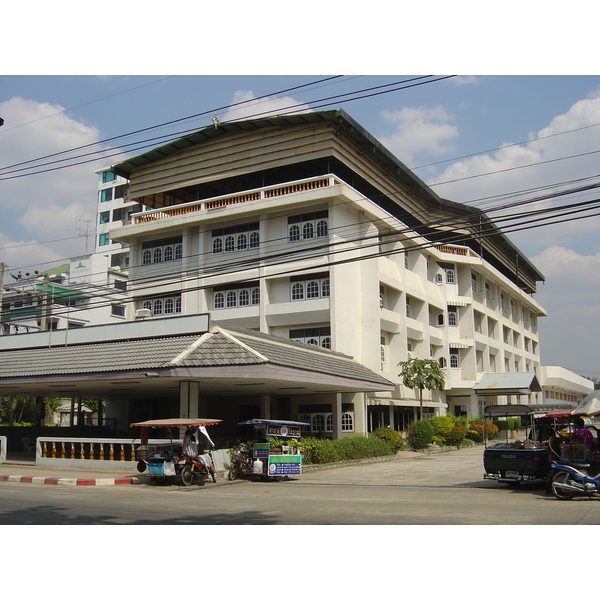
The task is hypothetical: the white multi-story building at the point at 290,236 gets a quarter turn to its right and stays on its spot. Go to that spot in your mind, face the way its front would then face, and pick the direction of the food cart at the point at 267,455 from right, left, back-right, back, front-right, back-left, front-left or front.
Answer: front-left

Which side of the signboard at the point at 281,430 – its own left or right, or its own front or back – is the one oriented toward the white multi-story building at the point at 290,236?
back

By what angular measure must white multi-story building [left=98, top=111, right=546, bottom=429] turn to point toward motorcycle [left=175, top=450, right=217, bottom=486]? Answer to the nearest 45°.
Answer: approximately 45° to its right

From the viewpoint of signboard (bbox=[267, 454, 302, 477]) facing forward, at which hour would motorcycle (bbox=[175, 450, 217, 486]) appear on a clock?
The motorcycle is roughly at 2 o'clock from the signboard.

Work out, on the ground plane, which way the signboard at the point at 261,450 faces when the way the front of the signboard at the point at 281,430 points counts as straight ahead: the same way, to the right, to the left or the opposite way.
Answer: the same way

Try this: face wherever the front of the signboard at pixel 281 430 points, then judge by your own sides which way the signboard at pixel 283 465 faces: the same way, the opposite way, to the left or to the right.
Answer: the same way

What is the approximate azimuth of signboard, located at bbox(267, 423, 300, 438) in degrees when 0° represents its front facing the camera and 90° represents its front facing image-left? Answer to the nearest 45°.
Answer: approximately 0°

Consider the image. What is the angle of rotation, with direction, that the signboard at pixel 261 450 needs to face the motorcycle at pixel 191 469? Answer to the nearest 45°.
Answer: approximately 45° to its right

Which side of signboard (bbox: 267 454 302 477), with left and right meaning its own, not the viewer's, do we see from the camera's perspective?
front

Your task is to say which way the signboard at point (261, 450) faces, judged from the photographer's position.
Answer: facing the viewer

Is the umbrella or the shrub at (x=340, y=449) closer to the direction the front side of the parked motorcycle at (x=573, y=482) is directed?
the umbrella

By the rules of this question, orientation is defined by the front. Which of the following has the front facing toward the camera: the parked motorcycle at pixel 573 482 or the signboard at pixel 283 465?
the signboard

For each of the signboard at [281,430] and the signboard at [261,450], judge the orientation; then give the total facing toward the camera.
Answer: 2

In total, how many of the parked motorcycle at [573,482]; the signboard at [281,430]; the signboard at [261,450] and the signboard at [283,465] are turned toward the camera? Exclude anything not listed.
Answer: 3
